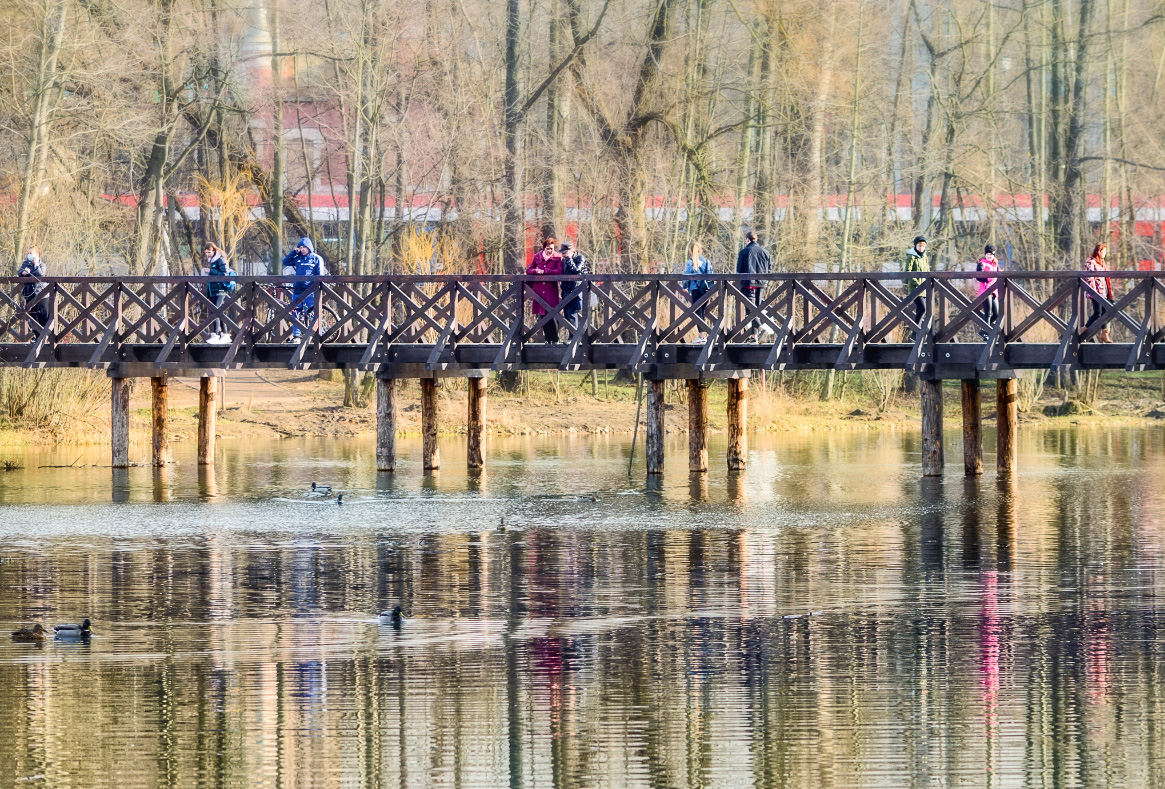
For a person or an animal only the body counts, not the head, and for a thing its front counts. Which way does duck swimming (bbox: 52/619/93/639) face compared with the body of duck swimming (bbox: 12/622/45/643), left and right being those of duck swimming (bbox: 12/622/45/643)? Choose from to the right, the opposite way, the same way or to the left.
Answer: the same way

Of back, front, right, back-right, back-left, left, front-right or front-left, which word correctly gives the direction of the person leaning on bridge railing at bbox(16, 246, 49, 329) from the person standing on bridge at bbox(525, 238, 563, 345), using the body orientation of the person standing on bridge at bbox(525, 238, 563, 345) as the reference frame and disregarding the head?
front-right

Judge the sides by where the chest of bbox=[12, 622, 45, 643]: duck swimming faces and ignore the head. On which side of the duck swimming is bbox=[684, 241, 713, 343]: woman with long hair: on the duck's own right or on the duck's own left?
on the duck's own left

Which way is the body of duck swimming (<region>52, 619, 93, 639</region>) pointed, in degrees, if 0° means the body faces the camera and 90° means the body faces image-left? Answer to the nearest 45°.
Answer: approximately 270°

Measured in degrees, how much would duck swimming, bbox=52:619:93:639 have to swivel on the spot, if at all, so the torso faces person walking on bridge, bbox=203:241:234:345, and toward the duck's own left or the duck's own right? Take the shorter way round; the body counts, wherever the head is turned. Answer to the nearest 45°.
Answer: approximately 90° to the duck's own left

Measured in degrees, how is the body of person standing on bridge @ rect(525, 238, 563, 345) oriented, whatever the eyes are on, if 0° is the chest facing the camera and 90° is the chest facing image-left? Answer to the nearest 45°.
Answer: approximately 45°

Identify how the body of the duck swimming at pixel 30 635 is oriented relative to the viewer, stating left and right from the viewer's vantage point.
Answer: facing to the right of the viewer

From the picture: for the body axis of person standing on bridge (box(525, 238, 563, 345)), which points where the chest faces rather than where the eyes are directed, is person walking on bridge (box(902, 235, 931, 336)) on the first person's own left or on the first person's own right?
on the first person's own left
